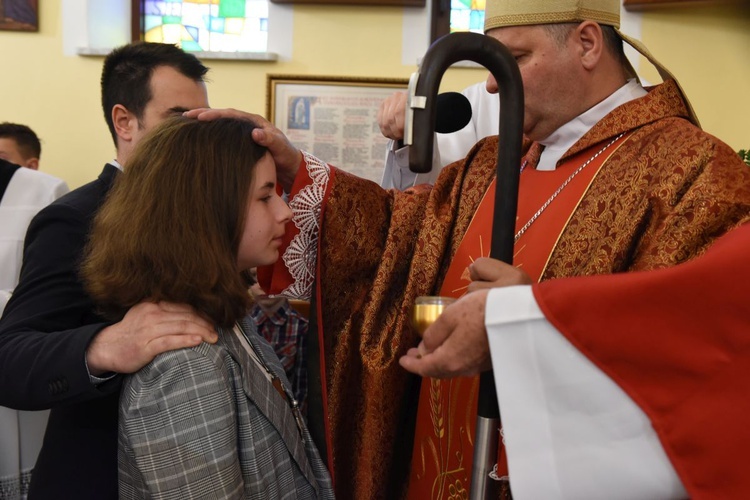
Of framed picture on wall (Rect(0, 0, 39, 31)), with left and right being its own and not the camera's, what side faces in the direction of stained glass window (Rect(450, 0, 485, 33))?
left

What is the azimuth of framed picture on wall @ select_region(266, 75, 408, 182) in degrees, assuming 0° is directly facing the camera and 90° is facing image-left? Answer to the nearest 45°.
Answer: approximately 0°

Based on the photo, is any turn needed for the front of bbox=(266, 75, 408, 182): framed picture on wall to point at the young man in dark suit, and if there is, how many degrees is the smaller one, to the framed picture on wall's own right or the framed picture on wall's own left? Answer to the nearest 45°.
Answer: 0° — it already faces them

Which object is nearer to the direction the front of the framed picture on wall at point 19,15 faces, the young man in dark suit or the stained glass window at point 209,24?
the young man in dark suit

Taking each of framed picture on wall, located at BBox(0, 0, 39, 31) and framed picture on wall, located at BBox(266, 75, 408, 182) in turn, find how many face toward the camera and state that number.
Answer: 2

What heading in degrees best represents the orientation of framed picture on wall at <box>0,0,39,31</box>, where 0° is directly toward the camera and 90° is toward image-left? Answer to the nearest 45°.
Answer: approximately 0°

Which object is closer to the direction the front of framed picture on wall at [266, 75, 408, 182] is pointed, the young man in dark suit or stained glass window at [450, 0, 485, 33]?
the young man in dark suit

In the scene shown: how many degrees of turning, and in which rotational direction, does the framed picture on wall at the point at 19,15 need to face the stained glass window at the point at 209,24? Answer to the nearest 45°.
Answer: approximately 90° to its left

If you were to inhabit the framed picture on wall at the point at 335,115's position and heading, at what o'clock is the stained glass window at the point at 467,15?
The stained glass window is roughly at 8 o'clock from the framed picture on wall.

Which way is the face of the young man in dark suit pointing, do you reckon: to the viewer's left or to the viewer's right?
to the viewer's right

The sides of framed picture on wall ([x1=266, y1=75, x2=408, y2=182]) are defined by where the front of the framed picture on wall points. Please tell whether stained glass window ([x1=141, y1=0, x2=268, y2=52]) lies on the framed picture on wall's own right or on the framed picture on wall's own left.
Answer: on the framed picture on wall's own right
